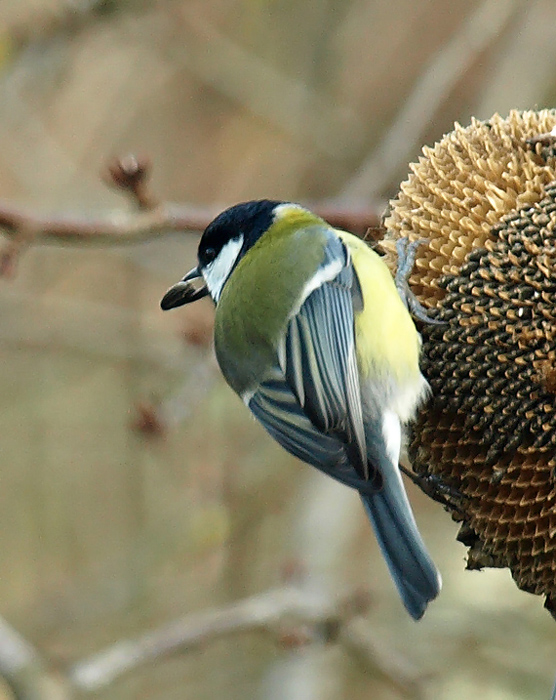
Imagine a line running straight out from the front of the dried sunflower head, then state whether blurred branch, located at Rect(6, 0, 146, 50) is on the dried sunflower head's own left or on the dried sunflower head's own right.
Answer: on the dried sunflower head's own right

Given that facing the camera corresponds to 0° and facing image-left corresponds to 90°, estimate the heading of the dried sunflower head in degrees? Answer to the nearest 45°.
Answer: approximately 0°

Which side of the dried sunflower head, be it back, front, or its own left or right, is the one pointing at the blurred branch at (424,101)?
back

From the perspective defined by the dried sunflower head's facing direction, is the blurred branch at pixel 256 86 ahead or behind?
behind
